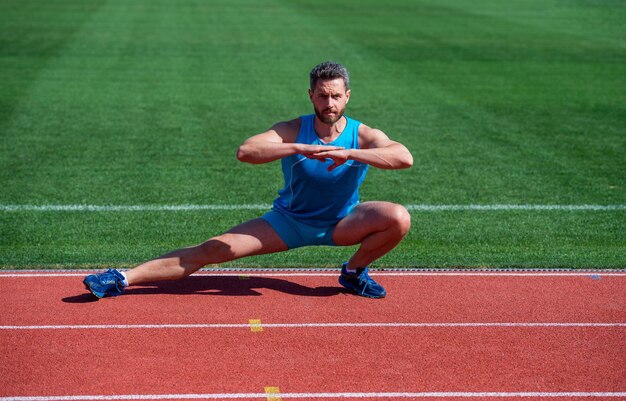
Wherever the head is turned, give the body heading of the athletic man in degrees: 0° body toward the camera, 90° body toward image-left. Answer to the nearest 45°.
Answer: approximately 0°
